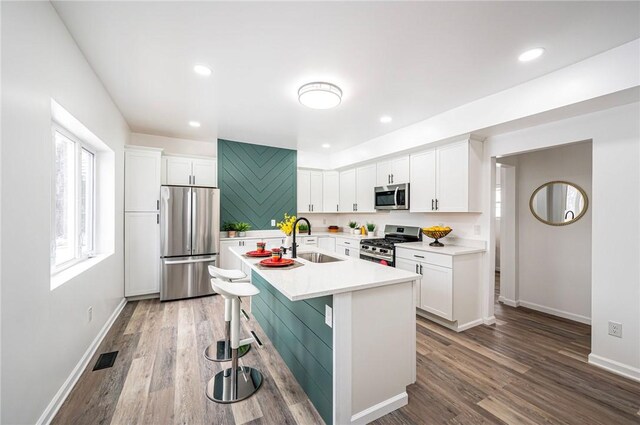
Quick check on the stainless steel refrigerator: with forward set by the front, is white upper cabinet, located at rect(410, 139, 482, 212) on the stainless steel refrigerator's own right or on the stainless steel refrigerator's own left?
on the stainless steel refrigerator's own left

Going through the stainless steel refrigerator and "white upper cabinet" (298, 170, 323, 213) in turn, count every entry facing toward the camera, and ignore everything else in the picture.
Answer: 2

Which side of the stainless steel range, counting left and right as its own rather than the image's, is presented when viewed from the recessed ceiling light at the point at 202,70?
front

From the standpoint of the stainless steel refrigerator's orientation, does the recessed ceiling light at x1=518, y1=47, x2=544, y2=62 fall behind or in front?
in front

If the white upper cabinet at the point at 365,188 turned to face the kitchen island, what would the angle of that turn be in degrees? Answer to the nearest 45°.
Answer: approximately 45° to its left

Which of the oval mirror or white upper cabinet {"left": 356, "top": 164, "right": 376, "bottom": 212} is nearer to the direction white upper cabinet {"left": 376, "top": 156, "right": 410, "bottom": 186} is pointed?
the white upper cabinet

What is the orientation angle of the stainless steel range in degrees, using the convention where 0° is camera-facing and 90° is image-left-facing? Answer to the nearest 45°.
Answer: approximately 45°
